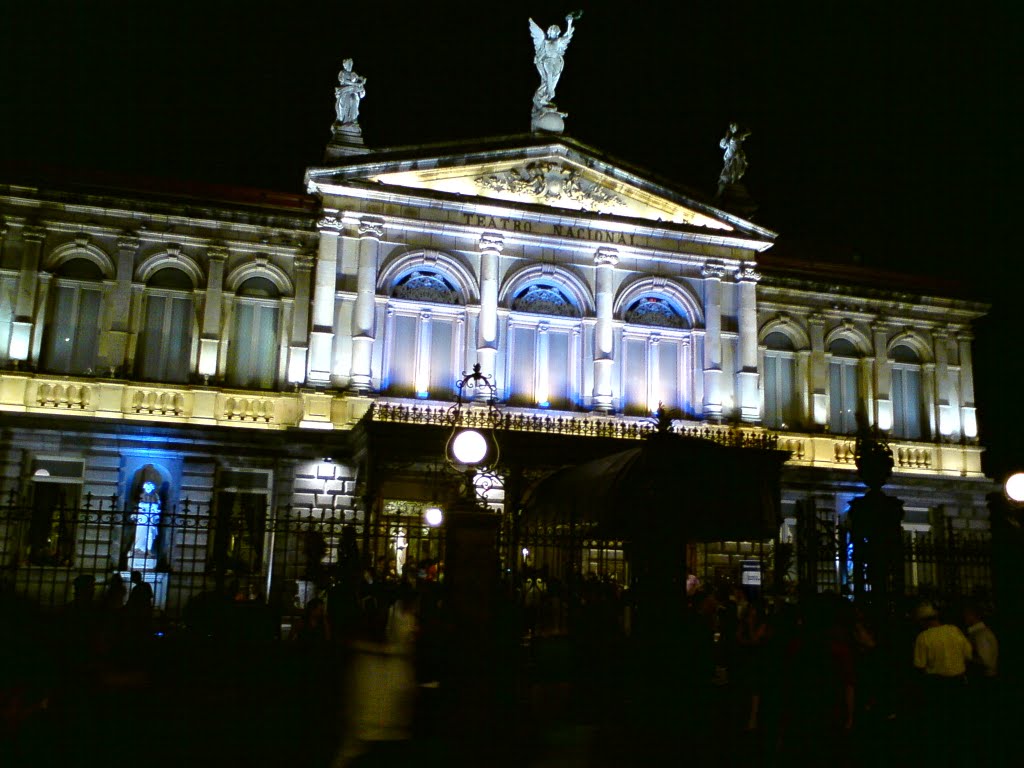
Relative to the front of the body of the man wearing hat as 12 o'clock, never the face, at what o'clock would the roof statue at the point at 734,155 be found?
The roof statue is roughly at 1 o'clock from the man wearing hat.

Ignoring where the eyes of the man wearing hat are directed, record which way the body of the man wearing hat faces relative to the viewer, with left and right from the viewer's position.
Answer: facing away from the viewer and to the left of the viewer

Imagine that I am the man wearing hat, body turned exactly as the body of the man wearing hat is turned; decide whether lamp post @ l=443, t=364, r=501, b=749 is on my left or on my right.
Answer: on my left

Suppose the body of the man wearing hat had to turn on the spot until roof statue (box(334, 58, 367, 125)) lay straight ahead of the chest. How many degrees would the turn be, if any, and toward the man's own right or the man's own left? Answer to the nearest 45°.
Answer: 0° — they already face it

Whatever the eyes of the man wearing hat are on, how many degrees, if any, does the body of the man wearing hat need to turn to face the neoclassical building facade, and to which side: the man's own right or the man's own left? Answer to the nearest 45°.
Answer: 0° — they already face it
